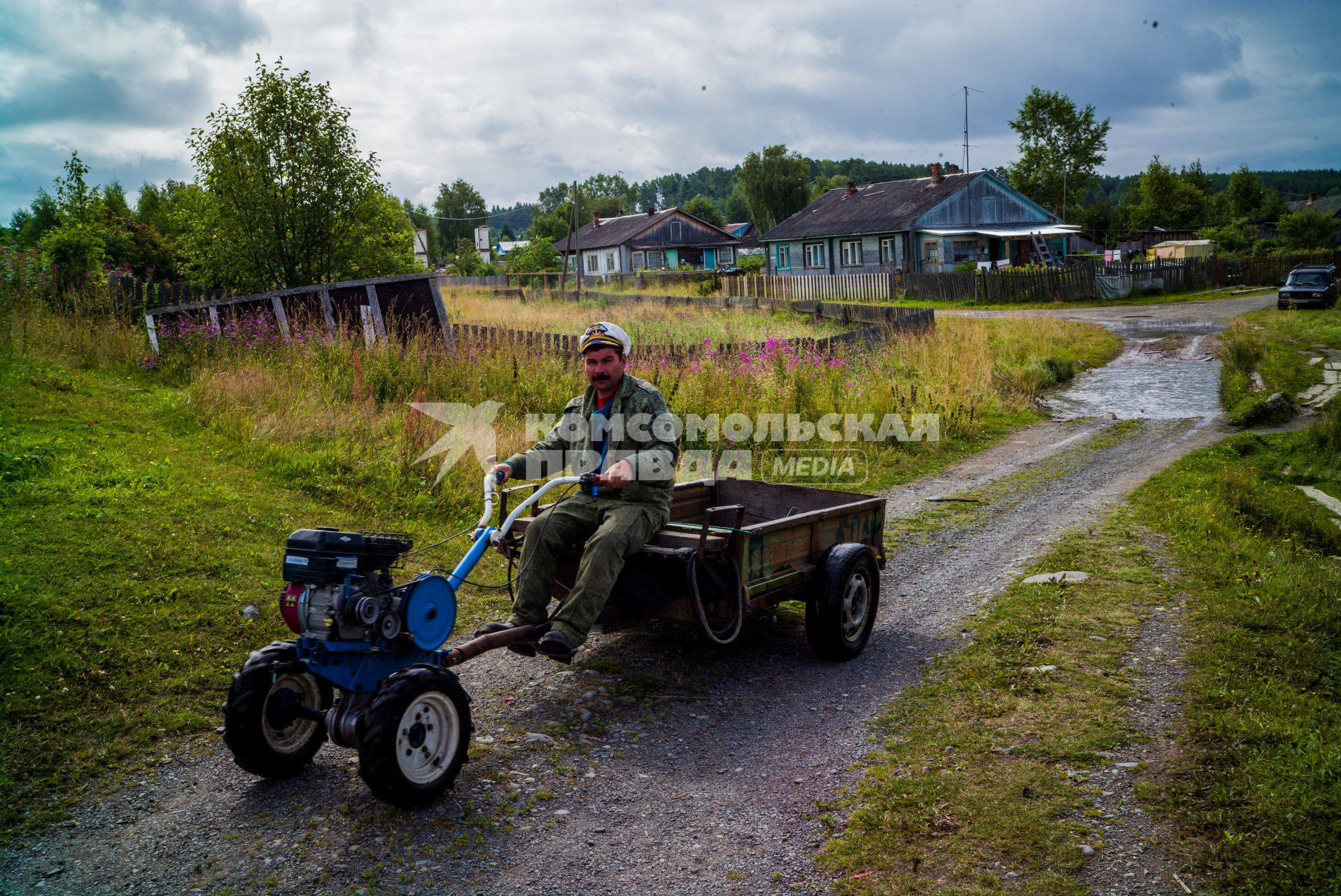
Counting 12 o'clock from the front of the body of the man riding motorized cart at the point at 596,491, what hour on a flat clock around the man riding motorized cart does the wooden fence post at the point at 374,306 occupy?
The wooden fence post is roughly at 4 o'clock from the man riding motorized cart.

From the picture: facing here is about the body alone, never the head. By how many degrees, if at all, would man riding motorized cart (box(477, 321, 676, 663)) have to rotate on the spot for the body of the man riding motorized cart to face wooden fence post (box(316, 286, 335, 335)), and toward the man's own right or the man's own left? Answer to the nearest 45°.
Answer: approximately 135° to the man's own right

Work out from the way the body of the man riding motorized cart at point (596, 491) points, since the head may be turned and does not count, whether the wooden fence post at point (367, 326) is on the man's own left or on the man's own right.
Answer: on the man's own right

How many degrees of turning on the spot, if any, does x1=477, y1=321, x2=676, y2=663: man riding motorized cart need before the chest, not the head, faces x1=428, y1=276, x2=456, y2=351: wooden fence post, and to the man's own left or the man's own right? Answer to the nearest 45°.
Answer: approximately 135° to the man's own right

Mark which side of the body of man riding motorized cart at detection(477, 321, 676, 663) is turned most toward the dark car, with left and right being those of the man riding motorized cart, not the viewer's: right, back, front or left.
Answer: back

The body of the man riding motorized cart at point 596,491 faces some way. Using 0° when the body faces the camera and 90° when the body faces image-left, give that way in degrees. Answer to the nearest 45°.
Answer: approximately 45°

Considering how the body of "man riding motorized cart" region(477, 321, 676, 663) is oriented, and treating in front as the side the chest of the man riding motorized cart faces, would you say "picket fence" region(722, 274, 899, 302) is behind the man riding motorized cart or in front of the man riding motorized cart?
behind
